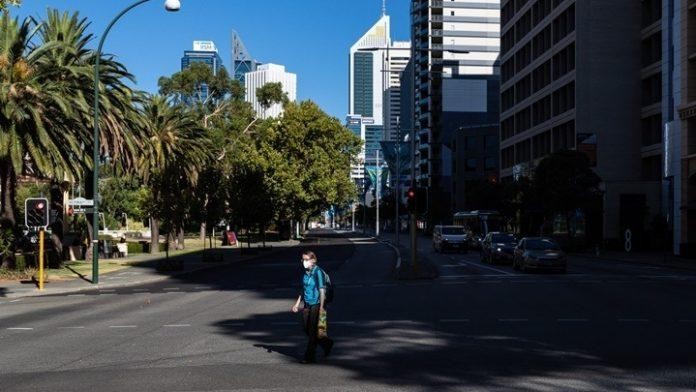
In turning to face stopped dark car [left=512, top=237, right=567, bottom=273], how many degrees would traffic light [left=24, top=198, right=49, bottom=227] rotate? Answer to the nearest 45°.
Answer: approximately 90° to its left

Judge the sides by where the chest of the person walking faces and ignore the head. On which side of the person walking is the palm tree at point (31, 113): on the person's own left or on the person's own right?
on the person's own right

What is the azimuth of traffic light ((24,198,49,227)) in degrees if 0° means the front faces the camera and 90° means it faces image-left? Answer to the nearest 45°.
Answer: approximately 0°

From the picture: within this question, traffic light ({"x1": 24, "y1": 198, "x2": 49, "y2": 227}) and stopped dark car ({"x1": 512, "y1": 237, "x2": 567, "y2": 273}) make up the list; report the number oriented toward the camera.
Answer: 2

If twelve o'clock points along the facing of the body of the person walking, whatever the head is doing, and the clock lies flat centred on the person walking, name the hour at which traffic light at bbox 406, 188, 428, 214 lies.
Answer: The traffic light is roughly at 5 o'clock from the person walking.

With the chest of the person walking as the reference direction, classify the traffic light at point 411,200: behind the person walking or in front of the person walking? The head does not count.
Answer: behind

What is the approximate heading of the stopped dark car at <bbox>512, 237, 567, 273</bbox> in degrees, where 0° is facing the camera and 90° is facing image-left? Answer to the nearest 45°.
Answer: approximately 0°

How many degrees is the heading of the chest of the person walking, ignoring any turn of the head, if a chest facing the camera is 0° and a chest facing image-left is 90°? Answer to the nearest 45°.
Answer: approximately 45°

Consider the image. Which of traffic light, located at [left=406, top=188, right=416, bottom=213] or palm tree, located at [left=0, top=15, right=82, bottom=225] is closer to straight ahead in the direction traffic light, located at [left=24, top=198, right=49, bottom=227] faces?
the traffic light

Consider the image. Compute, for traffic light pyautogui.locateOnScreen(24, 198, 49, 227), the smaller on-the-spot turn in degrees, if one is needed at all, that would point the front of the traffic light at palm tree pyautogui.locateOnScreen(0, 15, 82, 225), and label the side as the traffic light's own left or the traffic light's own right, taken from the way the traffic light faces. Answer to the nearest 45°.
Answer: approximately 180°

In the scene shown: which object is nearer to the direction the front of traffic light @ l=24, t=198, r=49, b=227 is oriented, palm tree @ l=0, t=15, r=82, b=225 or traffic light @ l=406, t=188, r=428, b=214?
the traffic light
